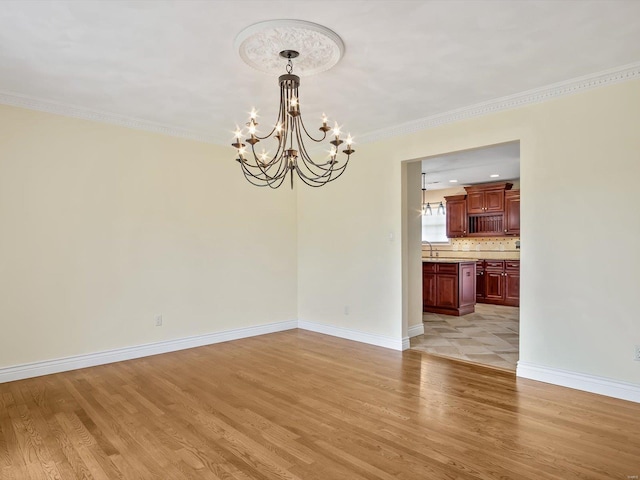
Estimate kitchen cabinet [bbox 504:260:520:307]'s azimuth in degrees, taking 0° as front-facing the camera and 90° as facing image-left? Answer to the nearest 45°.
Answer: approximately 0°

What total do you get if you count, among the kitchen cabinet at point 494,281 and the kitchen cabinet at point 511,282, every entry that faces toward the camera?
2
